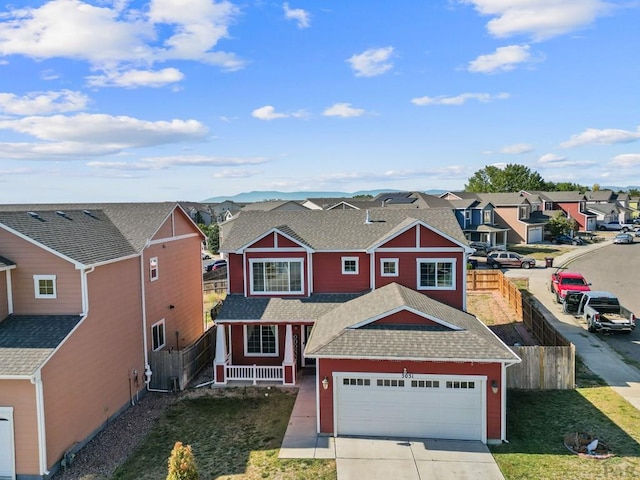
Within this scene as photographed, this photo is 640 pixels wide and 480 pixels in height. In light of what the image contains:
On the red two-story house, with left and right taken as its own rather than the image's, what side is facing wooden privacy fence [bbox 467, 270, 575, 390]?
left

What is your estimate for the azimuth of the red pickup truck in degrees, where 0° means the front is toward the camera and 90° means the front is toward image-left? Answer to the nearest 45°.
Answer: approximately 315°

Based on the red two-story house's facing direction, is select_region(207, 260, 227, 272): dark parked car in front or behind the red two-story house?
behind

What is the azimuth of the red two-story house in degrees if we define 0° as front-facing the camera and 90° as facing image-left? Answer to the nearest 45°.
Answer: approximately 0°

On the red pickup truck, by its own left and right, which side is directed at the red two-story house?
right

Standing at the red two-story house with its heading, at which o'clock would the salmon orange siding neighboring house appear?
The salmon orange siding neighboring house is roughly at 2 o'clock from the red two-story house.

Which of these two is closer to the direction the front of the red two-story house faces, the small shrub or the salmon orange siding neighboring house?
the small shrub

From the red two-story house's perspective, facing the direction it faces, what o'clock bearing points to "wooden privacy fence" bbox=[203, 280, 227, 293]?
The wooden privacy fence is roughly at 5 o'clock from the red two-story house.
